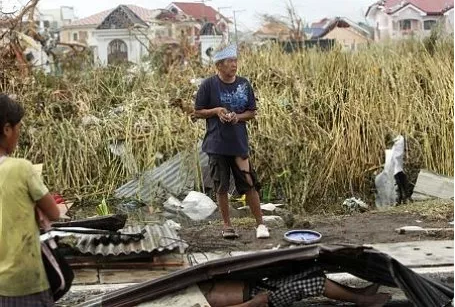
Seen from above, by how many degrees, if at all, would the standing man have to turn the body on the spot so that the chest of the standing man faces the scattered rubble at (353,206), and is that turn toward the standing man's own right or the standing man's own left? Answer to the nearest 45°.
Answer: approximately 135° to the standing man's own left

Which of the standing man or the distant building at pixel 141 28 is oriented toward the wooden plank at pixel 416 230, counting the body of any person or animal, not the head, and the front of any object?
the distant building

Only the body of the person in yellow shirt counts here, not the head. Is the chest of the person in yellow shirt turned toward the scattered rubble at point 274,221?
yes

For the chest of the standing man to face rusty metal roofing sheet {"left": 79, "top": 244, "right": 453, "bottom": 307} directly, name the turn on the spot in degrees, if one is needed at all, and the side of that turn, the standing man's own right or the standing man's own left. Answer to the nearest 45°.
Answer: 0° — they already face it

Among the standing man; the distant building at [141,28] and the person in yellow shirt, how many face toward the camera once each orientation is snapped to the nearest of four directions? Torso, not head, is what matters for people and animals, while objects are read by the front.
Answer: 2

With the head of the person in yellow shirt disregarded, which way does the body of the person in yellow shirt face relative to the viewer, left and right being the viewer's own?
facing away from the viewer and to the right of the viewer

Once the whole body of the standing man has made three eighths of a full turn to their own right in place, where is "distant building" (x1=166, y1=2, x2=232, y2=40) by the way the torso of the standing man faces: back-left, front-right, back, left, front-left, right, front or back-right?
front-right

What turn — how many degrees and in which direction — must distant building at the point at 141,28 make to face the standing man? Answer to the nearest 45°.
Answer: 0° — it already faces them

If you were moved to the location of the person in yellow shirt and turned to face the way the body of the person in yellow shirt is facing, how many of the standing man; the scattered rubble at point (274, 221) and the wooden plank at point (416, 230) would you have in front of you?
3
